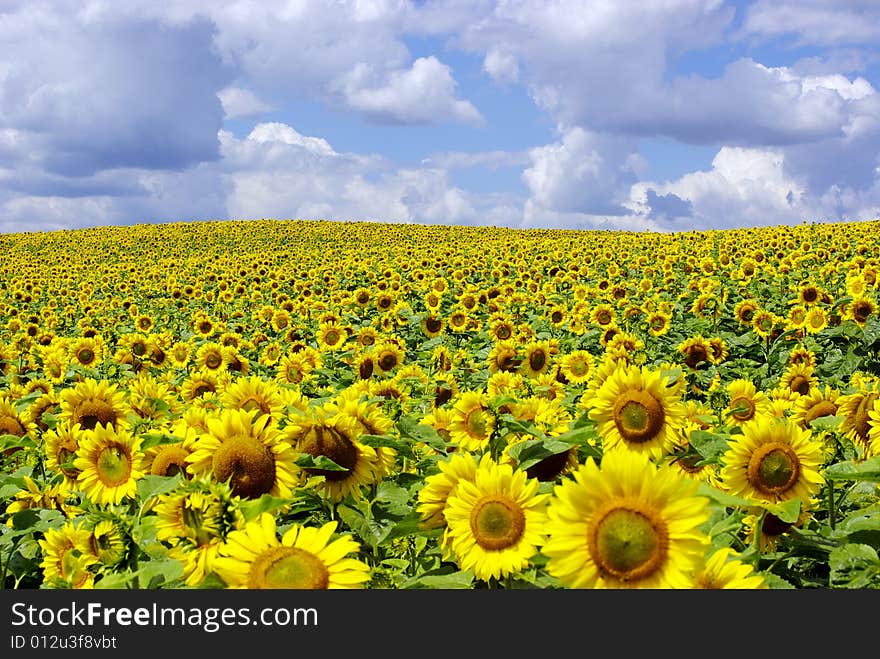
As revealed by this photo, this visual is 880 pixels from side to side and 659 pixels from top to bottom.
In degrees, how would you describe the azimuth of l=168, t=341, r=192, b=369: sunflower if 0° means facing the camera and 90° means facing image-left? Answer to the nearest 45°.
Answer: approximately 0°

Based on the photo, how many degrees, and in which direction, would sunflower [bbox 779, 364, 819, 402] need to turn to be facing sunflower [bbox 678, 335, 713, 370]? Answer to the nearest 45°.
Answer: approximately 180°

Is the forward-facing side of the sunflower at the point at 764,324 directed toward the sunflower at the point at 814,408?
yes
